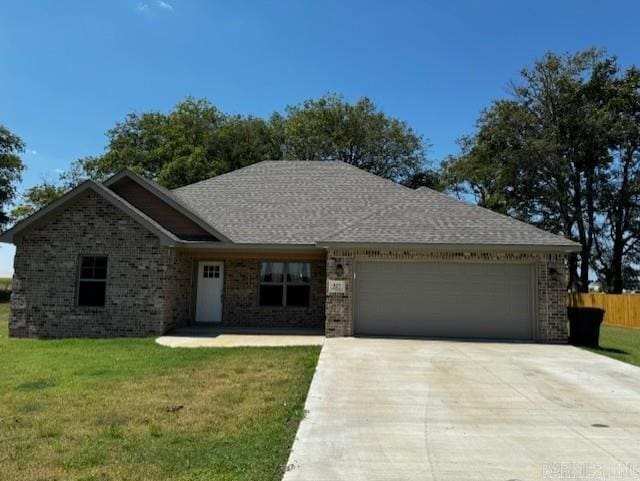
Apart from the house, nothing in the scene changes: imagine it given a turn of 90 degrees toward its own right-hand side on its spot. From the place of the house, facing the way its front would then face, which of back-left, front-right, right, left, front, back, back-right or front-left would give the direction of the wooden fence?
back-right

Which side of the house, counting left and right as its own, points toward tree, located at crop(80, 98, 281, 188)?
back

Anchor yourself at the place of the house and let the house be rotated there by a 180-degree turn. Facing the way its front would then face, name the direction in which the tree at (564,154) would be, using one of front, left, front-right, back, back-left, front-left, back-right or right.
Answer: front-right

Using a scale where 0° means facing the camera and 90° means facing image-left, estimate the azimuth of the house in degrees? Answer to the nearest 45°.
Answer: approximately 0°

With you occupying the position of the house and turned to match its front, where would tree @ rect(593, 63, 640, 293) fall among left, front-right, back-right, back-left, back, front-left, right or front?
back-left

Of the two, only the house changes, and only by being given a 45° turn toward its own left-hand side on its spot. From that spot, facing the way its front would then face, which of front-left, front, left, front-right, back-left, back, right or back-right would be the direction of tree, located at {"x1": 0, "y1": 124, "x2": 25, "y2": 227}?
back

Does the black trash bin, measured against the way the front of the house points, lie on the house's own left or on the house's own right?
on the house's own left

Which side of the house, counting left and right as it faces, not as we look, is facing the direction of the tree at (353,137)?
back
